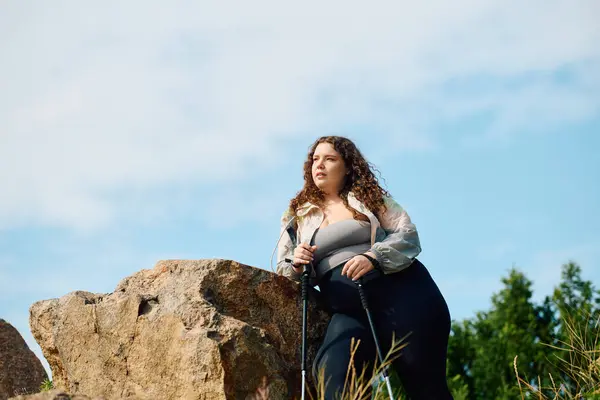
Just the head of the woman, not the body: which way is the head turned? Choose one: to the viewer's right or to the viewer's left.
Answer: to the viewer's left

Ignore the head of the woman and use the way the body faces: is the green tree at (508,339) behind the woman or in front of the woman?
behind

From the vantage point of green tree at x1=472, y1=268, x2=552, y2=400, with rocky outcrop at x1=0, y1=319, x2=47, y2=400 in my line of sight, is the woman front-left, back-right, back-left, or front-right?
front-left

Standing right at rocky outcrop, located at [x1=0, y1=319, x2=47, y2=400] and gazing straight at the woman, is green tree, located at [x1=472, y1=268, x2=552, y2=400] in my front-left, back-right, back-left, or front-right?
front-left

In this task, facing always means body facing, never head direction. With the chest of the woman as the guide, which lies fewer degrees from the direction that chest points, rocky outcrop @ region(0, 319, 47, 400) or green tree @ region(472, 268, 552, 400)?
the rocky outcrop

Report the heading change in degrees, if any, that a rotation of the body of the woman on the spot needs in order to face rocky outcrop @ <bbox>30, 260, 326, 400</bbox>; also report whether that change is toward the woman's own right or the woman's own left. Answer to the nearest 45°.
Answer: approximately 45° to the woman's own right

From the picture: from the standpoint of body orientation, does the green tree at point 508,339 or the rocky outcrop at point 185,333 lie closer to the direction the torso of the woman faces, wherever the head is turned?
the rocky outcrop

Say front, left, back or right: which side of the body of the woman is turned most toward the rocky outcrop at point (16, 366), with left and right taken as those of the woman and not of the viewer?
right
